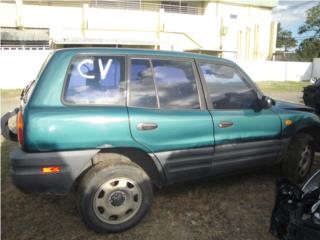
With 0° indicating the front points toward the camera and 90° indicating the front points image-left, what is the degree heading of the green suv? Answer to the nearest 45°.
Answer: approximately 225°

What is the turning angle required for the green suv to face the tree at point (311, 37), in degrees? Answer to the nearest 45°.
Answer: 0° — it already faces it

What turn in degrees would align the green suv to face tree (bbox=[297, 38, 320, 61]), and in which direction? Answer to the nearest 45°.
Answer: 0° — it already faces it
